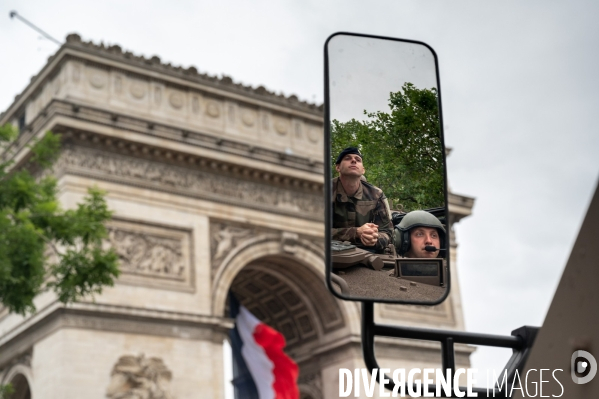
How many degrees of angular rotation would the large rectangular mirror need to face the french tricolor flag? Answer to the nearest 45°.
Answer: approximately 180°

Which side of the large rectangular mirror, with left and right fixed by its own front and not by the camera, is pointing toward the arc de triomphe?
back

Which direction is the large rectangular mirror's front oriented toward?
toward the camera
